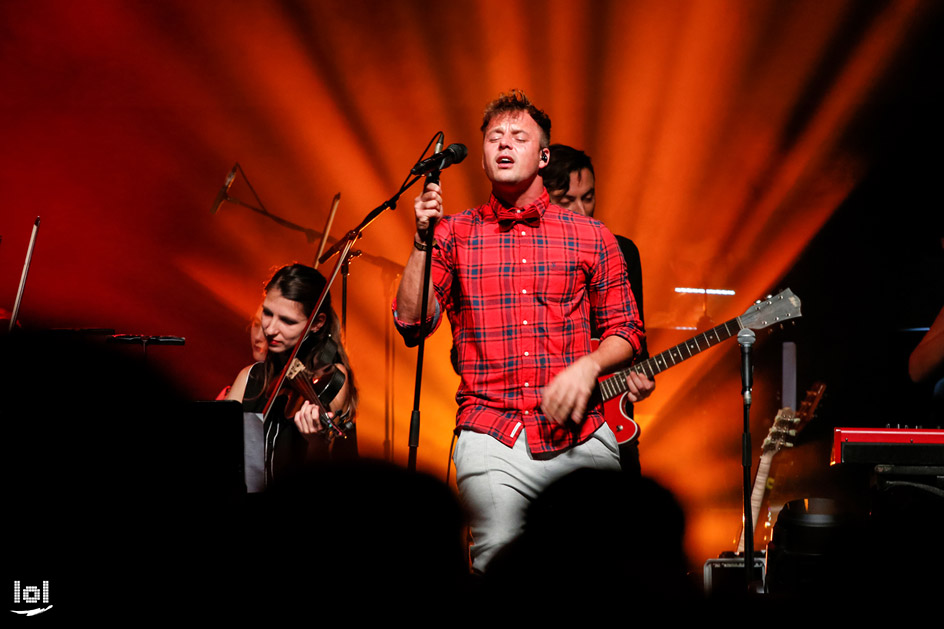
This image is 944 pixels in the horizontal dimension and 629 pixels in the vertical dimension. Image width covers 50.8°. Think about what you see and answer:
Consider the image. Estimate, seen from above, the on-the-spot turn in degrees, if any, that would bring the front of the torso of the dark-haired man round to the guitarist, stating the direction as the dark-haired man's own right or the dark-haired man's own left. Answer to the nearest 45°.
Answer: approximately 180°

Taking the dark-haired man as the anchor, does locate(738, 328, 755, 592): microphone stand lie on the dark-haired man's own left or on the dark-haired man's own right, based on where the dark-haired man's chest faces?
on the dark-haired man's own left

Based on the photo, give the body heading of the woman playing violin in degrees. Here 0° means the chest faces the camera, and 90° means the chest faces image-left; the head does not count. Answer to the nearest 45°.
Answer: approximately 45°

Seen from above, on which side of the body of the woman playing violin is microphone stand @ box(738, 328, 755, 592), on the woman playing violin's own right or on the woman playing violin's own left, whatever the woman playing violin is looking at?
on the woman playing violin's own left

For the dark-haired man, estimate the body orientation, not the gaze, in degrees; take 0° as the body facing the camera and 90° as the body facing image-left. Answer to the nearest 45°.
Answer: approximately 0°

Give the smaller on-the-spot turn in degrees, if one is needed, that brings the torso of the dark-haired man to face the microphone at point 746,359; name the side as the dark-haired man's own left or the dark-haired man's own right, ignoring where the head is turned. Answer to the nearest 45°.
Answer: approximately 135° to the dark-haired man's own left
